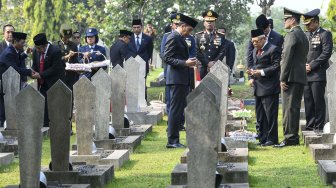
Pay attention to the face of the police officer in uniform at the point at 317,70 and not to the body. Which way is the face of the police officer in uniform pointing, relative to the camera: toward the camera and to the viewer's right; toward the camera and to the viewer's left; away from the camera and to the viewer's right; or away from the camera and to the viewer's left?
toward the camera and to the viewer's left

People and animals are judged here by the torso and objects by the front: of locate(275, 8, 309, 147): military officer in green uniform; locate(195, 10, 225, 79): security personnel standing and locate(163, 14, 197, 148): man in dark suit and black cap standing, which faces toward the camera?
locate(195, 10, 225, 79): security personnel standing

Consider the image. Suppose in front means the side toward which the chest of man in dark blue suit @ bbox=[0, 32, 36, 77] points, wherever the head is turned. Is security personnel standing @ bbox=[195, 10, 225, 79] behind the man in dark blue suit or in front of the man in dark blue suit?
in front

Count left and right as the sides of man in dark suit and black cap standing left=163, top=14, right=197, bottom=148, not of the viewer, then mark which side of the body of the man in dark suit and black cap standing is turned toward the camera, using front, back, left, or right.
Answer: right

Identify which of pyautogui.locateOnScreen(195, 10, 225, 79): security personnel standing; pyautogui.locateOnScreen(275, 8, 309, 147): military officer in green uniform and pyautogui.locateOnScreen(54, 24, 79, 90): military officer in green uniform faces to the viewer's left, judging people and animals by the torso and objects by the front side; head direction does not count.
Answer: pyautogui.locateOnScreen(275, 8, 309, 147): military officer in green uniform

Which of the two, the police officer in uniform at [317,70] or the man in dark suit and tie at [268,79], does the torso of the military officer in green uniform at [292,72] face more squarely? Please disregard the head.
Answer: the man in dark suit and tie

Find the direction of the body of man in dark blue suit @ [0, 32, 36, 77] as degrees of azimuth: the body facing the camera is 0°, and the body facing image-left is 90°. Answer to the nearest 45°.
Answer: approximately 270°

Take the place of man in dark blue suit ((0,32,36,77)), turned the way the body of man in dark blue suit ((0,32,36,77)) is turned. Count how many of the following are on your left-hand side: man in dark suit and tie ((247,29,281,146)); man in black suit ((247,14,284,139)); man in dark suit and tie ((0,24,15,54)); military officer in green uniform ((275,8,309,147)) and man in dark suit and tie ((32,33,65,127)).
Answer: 1

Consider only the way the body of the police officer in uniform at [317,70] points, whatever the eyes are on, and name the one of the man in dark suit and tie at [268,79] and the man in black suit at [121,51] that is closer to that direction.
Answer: the man in dark suit and tie

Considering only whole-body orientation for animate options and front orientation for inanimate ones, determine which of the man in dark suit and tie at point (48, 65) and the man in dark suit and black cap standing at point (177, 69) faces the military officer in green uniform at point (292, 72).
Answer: the man in dark suit and black cap standing

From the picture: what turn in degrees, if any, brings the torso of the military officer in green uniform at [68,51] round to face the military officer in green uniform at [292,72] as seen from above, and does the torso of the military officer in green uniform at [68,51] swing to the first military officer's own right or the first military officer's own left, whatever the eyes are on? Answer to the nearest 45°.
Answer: approximately 45° to the first military officer's own left

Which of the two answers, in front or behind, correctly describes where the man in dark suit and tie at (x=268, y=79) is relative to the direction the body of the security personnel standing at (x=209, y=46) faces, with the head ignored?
in front

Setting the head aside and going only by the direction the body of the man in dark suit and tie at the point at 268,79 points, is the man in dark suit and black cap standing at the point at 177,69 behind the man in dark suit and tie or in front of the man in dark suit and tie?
in front
